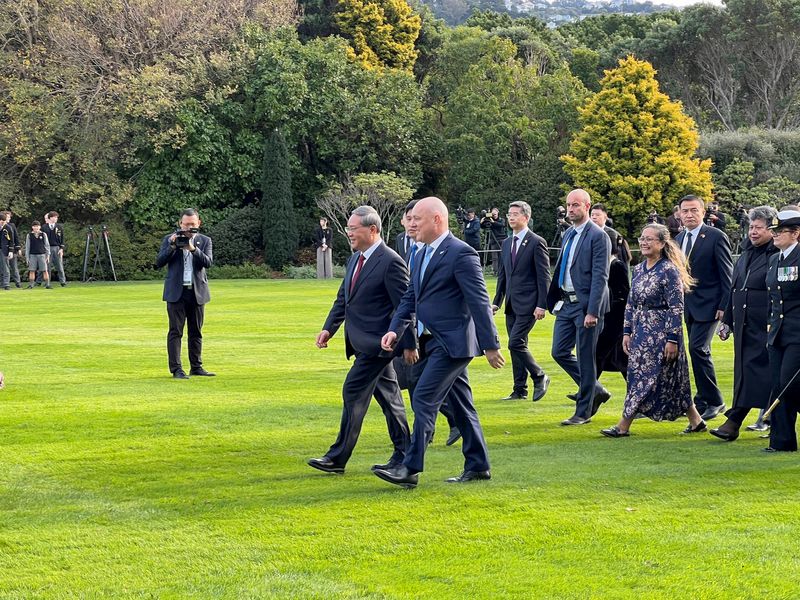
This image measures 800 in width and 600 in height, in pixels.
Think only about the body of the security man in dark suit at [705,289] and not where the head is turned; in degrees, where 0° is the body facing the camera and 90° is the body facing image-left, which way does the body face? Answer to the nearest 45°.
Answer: approximately 45°

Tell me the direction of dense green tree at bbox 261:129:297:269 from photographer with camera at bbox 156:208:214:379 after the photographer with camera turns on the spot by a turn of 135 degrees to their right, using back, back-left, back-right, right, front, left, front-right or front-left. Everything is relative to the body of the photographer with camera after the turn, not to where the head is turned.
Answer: front-right

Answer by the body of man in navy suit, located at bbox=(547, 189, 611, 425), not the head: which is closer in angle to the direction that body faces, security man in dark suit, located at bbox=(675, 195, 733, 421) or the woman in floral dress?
the woman in floral dress

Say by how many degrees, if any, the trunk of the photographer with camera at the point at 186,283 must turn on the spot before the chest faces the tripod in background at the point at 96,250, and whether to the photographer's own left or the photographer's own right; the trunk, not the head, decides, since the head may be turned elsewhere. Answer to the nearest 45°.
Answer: approximately 180°

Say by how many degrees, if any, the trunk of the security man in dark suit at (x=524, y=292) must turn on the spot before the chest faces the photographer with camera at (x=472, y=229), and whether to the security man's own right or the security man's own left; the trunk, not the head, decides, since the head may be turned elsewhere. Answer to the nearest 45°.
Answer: approximately 135° to the security man's own right

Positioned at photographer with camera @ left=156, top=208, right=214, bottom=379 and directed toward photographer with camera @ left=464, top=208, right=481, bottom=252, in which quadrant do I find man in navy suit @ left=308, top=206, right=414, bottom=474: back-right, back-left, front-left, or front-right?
back-right

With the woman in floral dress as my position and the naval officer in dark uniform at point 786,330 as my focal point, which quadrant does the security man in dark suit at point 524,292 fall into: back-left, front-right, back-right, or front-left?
back-left
